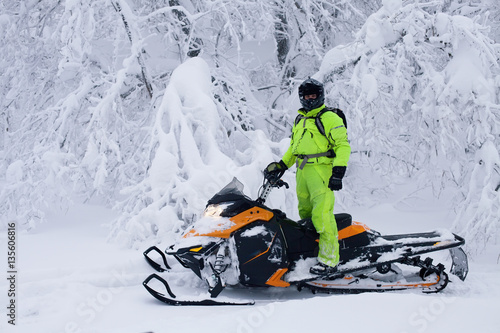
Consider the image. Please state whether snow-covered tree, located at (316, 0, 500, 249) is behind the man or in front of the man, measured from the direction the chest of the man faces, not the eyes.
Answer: behind

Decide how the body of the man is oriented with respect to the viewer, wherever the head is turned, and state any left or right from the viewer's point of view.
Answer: facing the viewer and to the left of the viewer

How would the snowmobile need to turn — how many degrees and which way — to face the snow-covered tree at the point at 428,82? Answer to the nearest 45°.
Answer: approximately 135° to its right

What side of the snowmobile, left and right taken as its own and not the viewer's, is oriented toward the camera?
left

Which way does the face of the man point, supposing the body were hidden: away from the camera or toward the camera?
toward the camera
